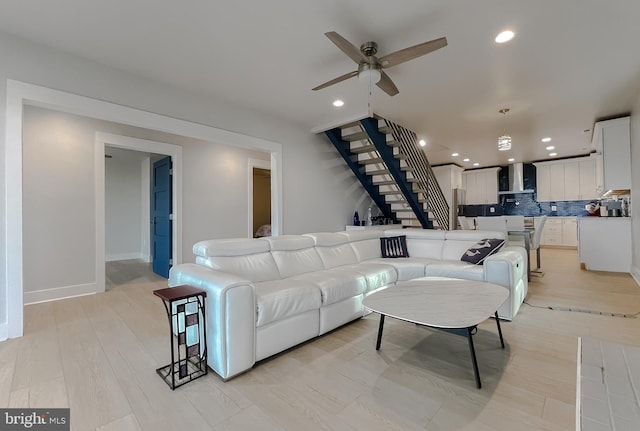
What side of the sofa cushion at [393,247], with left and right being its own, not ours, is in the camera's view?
front

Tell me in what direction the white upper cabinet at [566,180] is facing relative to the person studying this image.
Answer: facing the viewer

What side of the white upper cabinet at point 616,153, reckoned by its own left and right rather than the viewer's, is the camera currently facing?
left

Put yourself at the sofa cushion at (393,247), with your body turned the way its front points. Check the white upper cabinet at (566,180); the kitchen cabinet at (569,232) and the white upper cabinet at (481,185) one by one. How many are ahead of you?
0

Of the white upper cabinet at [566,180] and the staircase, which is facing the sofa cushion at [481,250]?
the white upper cabinet

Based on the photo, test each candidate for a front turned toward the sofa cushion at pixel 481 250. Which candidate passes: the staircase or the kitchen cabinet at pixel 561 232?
the kitchen cabinet

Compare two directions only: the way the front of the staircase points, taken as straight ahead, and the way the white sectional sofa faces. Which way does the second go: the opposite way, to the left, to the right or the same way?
to the right

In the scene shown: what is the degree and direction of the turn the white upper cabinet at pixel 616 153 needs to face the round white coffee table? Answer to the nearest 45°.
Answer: approximately 90° to its left

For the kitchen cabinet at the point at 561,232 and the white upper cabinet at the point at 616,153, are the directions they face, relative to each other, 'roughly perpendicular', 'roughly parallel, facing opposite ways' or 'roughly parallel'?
roughly perpendicular

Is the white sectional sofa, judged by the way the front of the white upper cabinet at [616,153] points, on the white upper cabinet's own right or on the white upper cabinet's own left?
on the white upper cabinet's own left

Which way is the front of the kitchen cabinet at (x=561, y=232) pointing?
toward the camera

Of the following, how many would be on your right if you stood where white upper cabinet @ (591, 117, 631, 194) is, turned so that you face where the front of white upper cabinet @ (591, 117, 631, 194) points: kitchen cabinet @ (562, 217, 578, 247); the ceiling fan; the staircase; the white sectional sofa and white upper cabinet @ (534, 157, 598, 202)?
2
